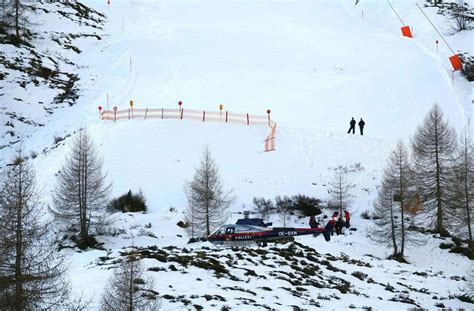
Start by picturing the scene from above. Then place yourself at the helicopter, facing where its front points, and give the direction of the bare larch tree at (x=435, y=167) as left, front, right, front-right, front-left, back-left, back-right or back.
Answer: back-right

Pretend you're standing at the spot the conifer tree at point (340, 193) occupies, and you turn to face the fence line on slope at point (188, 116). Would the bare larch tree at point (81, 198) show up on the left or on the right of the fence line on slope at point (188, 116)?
left

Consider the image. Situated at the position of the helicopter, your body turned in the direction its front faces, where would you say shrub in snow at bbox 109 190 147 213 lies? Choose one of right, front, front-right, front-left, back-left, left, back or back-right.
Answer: front-right

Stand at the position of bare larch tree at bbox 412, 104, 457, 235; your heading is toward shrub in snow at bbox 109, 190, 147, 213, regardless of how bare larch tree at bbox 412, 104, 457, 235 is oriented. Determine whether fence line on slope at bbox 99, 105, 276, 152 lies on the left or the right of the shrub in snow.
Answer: right

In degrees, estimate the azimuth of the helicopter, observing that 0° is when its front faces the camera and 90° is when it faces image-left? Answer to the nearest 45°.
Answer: approximately 90°

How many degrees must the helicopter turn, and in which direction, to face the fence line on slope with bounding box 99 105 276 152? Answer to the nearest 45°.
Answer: approximately 90° to its right

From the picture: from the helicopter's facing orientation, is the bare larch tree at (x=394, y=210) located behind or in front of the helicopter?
behind

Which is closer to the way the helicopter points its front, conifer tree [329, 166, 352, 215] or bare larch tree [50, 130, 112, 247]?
the bare larch tree

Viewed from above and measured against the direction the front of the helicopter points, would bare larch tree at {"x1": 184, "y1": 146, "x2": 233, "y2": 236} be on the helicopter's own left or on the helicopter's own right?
on the helicopter's own right

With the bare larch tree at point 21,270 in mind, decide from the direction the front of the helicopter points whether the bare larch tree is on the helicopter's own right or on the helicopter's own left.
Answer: on the helicopter's own left
